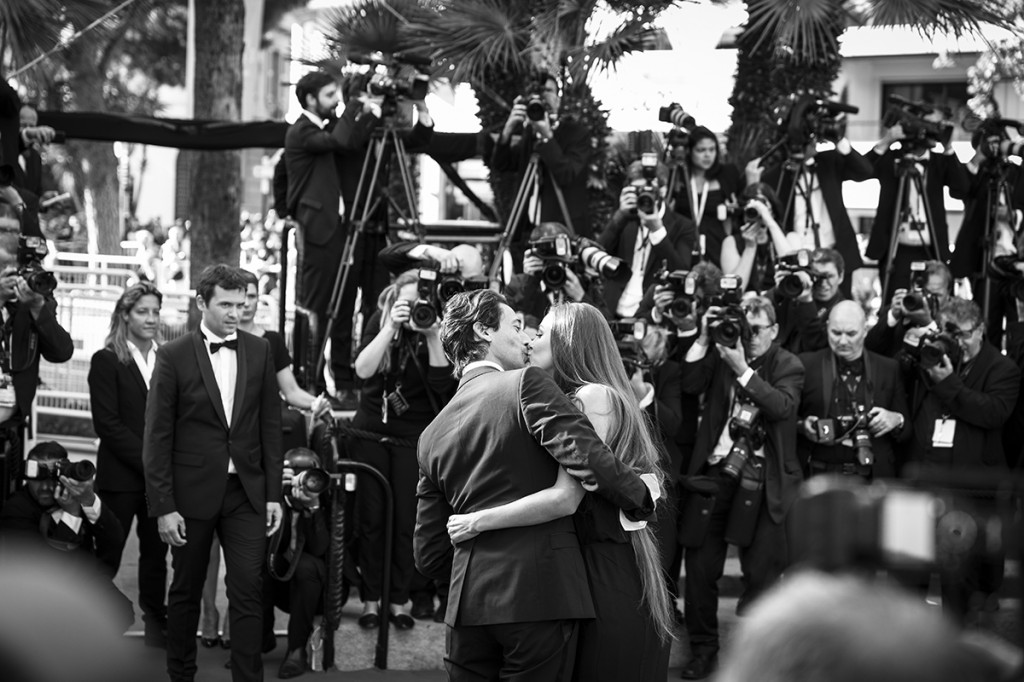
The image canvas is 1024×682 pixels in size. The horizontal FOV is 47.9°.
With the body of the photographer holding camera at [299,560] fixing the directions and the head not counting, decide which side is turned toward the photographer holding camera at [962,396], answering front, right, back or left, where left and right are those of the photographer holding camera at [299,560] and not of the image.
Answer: left

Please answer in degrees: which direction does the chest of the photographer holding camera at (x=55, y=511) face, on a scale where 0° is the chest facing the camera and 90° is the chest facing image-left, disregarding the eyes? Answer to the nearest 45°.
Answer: approximately 315°

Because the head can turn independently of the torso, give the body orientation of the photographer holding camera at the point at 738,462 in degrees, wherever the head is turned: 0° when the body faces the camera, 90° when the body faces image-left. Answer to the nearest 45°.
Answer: approximately 45°

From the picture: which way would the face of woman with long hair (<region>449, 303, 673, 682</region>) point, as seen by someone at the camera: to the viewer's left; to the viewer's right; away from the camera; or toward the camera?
to the viewer's left

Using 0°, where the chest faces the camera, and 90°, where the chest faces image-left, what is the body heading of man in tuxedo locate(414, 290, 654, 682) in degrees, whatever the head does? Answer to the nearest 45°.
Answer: approximately 225°

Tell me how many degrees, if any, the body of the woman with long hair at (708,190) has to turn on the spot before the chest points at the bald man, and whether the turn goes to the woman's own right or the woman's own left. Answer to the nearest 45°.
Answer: approximately 45° to the woman's own left

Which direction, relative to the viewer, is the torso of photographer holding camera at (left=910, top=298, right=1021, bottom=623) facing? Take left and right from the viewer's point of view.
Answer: facing the viewer and to the left of the viewer

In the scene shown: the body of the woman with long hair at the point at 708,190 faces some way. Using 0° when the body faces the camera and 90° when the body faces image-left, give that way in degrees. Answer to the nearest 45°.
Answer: approximately 0°

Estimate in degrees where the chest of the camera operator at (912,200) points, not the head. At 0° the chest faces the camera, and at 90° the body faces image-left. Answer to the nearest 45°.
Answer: approximately 0°

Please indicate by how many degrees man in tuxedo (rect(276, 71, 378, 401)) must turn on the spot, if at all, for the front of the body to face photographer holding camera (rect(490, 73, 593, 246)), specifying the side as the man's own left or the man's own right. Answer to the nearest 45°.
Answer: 0° — they already face them

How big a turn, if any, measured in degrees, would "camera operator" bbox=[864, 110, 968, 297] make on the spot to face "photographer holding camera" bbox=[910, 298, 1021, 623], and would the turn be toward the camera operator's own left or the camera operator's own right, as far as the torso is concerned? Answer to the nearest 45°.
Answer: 0° — they already face them

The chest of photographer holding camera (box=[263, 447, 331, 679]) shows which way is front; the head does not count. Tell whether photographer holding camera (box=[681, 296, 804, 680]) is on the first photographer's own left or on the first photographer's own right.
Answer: on the first photographer's own left

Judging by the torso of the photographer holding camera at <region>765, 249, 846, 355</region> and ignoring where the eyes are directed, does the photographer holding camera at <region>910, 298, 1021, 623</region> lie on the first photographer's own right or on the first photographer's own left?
on the first photographer's own left

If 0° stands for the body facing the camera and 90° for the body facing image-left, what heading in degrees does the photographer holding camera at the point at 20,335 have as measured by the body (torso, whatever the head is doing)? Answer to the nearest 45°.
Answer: approximately 315°
